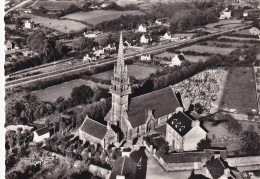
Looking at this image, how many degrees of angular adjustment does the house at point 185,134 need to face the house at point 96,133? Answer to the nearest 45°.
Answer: approximately 45° to its right

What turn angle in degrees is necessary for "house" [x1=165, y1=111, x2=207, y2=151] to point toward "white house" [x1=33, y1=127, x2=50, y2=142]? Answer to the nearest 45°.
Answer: approximately 45° to its right

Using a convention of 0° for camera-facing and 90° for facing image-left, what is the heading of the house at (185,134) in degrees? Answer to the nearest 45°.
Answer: approximately 45°
